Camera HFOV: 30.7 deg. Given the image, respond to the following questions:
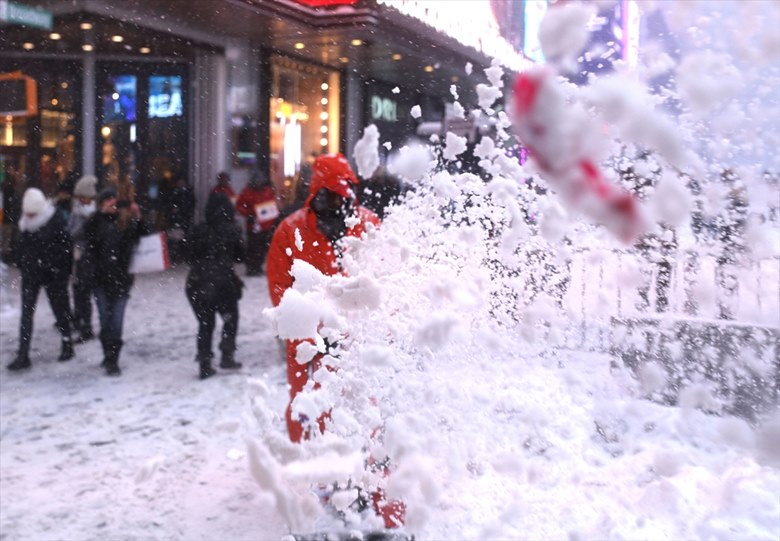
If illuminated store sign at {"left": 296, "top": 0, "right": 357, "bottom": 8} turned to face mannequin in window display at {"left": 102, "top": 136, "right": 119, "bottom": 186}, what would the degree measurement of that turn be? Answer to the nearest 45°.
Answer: approximately 135° to its right

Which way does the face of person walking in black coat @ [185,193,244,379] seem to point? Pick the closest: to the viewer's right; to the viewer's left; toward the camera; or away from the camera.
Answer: away from the camera

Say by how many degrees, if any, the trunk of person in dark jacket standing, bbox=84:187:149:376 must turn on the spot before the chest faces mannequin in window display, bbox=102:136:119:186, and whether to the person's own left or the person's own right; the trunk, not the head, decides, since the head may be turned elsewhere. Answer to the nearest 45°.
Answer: approximately 135° to the person's own left

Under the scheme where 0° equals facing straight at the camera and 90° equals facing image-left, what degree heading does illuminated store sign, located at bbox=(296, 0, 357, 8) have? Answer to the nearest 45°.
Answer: approximately 0°

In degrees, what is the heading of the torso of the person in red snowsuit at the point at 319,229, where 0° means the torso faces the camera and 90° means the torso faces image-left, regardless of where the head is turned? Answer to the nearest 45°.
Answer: approximately 315°

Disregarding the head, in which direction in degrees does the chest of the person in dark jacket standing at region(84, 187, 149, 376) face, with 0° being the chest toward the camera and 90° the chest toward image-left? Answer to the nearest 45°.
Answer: approximately 315°
